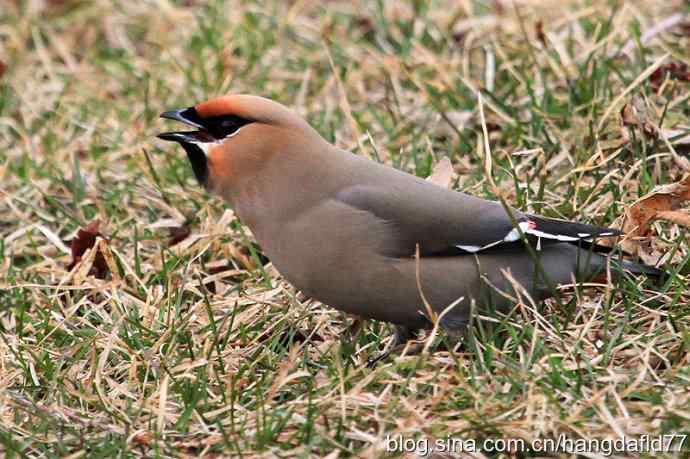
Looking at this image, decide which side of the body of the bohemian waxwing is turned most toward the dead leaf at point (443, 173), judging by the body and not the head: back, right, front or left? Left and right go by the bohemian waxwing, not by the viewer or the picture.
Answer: right

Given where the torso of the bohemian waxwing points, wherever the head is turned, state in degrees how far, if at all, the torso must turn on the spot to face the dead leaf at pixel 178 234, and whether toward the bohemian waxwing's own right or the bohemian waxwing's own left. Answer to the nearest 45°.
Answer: approximately 45° to the bohemian waxwing's own right

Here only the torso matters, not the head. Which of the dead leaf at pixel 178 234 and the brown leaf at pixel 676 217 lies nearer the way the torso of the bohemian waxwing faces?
the dead leaf

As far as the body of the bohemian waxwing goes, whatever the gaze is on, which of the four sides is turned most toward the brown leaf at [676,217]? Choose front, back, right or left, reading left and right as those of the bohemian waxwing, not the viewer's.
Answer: back

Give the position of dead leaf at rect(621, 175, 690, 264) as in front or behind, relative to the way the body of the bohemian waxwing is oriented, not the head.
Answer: behind

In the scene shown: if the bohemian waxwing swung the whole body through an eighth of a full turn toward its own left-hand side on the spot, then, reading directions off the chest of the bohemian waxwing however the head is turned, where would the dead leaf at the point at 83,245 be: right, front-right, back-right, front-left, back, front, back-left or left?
right

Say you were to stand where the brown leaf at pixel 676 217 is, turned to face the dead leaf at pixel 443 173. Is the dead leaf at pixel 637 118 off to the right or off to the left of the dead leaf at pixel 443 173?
right

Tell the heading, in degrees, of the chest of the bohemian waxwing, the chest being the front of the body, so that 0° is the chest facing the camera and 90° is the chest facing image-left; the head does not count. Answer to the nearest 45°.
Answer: approximately 90°
